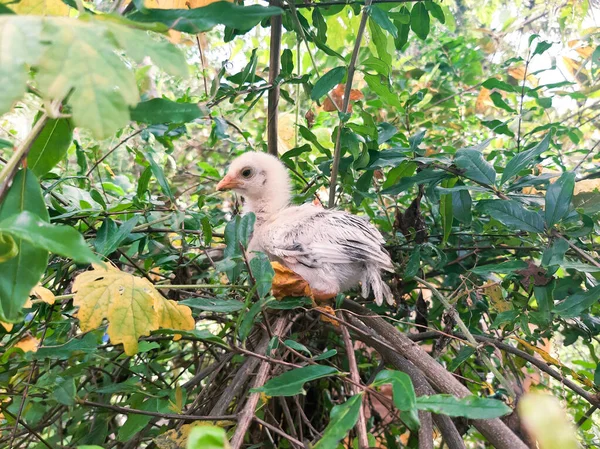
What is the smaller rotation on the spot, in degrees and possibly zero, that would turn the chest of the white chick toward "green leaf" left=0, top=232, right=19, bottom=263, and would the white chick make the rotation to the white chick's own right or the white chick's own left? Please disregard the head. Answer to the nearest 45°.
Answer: approximately 45° to the white chick's own left

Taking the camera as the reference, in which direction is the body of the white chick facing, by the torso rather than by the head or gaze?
to the viewer's left

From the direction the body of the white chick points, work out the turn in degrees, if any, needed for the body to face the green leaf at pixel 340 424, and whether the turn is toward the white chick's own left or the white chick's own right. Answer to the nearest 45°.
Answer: approximately 90° to the white chick's own left
